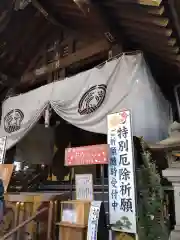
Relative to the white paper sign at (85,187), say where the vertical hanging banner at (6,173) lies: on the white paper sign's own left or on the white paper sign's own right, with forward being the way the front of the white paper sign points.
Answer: on the white paper sign's own right

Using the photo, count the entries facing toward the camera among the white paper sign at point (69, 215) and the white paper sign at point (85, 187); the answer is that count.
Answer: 2

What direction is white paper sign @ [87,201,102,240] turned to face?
toward the camera

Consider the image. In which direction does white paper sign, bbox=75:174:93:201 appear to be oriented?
toward the camera

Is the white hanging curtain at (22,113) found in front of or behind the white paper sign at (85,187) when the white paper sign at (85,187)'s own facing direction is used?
behind

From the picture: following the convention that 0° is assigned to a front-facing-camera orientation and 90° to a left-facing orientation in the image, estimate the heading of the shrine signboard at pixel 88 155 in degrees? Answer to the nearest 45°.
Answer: approximately 45°

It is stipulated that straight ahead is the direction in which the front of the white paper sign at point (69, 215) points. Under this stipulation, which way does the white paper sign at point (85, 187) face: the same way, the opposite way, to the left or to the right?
the same way

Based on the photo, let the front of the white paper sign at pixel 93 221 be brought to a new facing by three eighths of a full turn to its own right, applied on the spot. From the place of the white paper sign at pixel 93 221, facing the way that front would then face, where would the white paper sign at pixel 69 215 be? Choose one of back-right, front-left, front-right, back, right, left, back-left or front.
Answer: front
